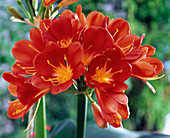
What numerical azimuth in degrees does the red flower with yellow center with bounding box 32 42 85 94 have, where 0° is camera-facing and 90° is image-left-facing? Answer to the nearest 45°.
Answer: approximately 0°
